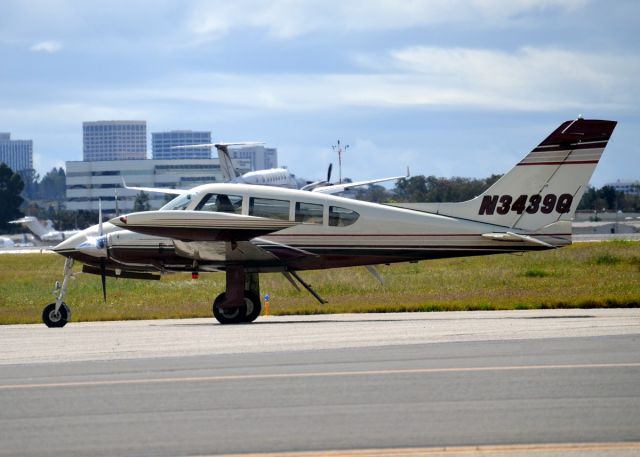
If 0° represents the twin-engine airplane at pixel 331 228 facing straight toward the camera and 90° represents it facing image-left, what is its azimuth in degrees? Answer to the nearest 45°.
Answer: approximately 90°
